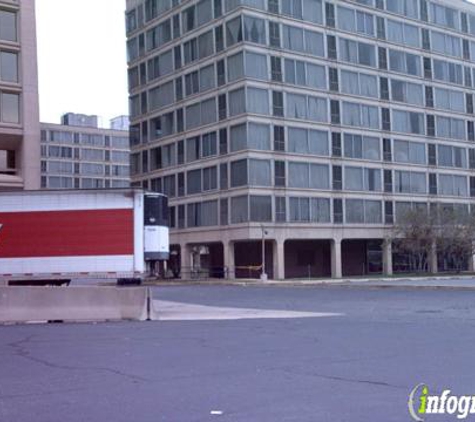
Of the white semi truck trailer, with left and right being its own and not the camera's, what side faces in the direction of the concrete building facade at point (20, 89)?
left

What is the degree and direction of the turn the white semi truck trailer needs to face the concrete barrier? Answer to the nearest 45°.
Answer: approximately 90° to its right

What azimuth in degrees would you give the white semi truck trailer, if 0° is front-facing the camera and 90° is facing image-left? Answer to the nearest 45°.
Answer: approximately 270°
